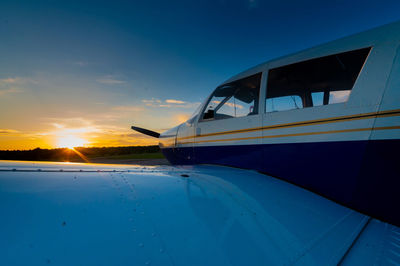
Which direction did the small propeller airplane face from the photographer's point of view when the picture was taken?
facing away from the viewer and to the left of the viewer
